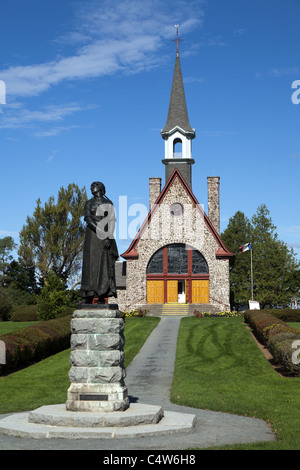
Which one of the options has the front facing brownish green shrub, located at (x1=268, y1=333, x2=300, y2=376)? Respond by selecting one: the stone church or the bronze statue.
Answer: the stone church

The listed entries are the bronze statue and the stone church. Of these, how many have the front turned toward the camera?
2

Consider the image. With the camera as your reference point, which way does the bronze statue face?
facing the viewer

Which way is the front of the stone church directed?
toward the camera

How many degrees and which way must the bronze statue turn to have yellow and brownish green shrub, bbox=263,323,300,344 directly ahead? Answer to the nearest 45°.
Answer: approximately 135° to its left

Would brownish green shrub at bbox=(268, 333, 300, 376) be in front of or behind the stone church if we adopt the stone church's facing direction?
in front

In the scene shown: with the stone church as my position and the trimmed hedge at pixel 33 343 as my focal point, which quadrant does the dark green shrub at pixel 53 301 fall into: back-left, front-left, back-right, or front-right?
front-right

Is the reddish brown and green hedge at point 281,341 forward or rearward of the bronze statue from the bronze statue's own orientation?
rearward

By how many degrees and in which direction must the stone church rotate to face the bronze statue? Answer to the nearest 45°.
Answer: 0° — it already faces it

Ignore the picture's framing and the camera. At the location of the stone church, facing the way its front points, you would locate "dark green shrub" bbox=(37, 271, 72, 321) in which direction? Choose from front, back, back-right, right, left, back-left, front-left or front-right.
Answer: front-right

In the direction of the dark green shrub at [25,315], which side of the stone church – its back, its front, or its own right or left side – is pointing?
right
